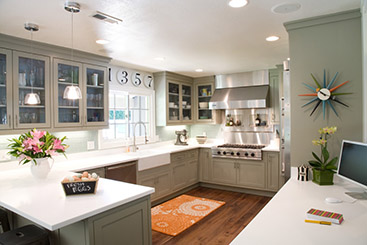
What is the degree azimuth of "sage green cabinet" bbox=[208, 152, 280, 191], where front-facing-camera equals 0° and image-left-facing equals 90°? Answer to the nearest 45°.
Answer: approximately 45°

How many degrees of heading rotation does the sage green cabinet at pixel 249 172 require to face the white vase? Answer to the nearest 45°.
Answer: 0° — it already faces it

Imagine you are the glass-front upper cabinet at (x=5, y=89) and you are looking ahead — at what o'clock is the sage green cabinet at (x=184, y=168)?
The sage green cabinet is roughly at 10 o'clock from the glass-front upper cabinet.

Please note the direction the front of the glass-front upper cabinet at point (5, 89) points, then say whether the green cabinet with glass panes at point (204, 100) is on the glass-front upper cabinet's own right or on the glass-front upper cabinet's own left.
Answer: on the glass-front upper cabinet's own left

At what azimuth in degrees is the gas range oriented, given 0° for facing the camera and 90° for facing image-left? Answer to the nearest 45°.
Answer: approximately 0°

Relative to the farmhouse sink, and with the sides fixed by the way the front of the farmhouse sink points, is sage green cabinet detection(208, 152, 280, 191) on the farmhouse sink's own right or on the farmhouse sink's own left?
on the farmhouse sink's own left

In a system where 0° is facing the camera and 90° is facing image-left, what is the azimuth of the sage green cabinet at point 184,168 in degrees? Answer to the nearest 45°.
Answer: approximately 315°

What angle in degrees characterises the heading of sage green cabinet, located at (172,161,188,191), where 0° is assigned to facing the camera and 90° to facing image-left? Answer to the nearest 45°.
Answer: approximately 315°

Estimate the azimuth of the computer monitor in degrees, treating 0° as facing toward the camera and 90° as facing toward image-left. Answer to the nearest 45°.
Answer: approximately 45°

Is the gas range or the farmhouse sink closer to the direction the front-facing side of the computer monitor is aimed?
the farmhouse sink
